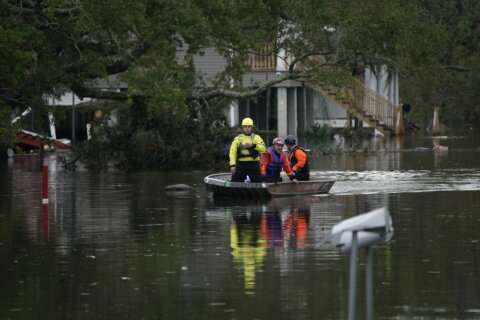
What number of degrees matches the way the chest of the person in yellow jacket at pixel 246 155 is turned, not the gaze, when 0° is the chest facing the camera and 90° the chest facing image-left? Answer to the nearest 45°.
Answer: approximately 0°

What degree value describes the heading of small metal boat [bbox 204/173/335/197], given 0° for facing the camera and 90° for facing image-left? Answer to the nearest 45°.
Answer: approximately 90°
